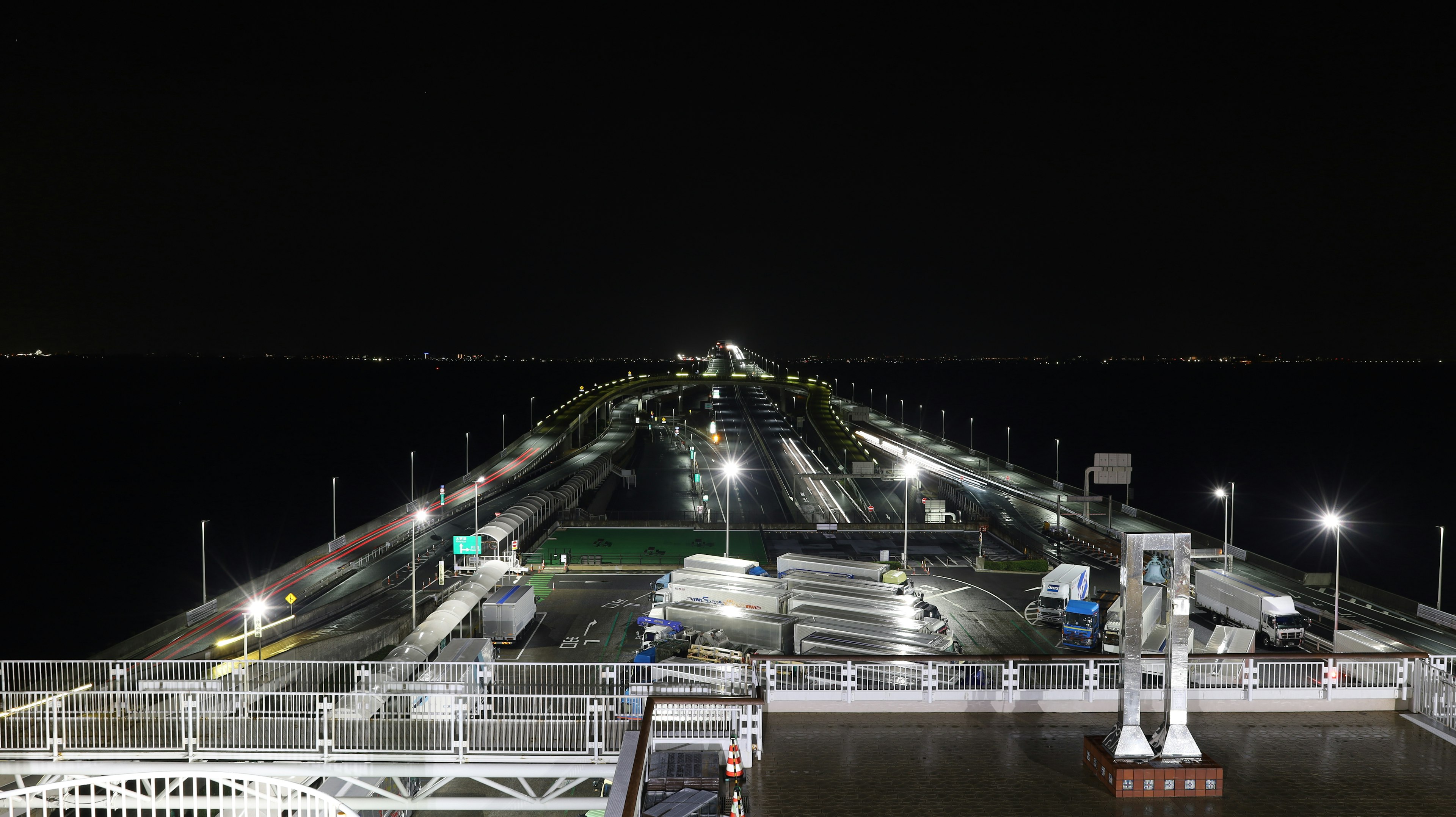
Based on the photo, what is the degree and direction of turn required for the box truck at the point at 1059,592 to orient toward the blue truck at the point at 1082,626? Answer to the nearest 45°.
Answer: approximately 45° to its left

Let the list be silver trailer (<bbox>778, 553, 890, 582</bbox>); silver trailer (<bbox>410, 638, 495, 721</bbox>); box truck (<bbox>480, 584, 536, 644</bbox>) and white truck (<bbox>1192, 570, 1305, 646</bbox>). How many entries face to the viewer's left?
0

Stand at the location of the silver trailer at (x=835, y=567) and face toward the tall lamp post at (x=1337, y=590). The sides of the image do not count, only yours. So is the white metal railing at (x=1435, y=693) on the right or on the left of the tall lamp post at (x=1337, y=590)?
right

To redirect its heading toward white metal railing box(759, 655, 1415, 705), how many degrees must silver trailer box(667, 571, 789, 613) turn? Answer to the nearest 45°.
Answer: approximately 135° to its left

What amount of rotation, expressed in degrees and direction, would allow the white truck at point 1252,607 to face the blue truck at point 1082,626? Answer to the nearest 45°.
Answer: approximately 90° to its right

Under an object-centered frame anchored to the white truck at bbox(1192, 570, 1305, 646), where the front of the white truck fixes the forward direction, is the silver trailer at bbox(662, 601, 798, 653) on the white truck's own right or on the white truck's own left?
on the white truck's own right

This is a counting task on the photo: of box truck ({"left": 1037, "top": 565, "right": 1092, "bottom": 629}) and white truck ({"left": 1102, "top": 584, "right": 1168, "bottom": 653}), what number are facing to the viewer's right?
0

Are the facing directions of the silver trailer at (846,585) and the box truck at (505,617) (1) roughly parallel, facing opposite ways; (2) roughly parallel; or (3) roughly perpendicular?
roughly perpendicular

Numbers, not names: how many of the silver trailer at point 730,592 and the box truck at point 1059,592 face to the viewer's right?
0

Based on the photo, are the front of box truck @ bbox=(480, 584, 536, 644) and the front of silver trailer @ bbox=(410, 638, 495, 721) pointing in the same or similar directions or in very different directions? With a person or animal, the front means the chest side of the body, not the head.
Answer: same or similar directions

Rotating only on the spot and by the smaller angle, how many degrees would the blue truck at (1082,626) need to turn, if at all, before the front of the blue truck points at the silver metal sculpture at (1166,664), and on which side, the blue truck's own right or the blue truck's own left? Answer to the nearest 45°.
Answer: approximately 45° to the blue truck's own left

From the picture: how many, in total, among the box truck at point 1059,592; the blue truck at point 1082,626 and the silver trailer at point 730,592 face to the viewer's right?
0

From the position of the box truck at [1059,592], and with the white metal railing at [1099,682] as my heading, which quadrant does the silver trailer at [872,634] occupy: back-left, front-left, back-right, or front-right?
front-right

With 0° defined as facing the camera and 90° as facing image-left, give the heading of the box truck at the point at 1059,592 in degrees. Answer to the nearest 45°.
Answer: approximately 45°
